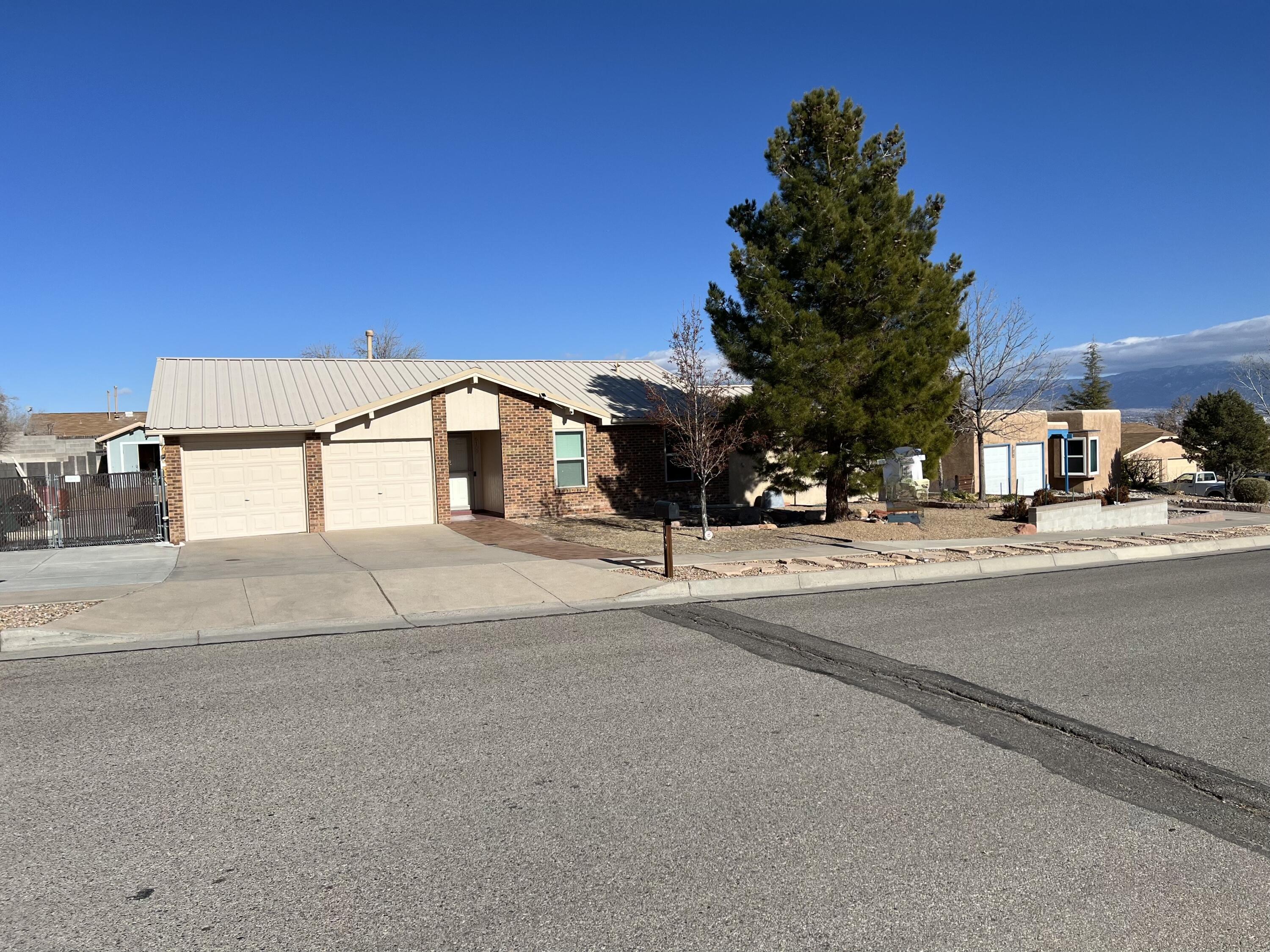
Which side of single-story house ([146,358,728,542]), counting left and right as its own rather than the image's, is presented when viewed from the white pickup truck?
left

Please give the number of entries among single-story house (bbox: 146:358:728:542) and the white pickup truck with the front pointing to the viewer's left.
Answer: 1

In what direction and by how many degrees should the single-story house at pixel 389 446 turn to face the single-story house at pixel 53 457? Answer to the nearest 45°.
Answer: approximately 135° to its right

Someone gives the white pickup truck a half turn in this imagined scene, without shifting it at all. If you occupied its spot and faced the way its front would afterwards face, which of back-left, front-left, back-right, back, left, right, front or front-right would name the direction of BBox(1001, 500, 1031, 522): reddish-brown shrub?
right

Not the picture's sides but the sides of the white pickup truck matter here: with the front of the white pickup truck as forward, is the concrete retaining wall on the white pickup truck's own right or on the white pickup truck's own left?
on the white pickup truck's own left

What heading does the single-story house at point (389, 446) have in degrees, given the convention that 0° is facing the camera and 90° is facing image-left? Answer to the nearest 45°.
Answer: approximately 0°

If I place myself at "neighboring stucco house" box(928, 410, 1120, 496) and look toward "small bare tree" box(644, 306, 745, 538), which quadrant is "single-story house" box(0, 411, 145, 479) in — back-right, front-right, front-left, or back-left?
front-right

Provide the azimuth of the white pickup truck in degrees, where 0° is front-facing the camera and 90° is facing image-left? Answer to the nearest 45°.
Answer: approximately 90°

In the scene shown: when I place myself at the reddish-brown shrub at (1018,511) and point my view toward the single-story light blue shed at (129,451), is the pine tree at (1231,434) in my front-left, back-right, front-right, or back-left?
back-right

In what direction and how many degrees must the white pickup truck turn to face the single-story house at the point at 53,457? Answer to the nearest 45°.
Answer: approximately 45° to its left

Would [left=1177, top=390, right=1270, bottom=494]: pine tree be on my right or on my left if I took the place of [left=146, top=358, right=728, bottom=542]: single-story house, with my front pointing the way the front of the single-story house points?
on my left

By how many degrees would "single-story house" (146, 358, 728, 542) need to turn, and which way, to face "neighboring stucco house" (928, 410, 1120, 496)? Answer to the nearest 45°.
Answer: approximately 90° to its left

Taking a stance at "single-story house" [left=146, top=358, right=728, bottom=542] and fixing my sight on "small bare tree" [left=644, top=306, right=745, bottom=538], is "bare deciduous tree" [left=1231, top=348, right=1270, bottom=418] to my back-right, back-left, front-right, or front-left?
front-left
